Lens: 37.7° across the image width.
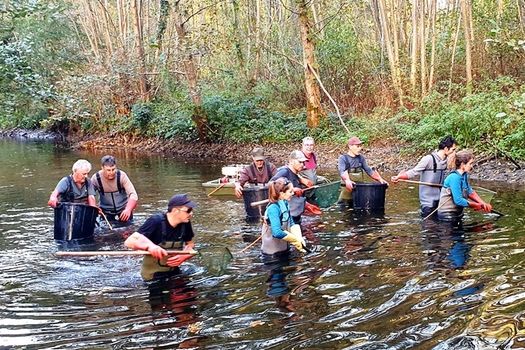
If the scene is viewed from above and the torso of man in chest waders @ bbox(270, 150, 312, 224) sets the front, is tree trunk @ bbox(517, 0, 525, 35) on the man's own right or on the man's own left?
on the man's own left

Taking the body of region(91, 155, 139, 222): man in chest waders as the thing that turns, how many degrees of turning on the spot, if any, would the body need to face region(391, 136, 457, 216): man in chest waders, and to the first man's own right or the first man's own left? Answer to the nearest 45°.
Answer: approximately 90° to the first man's own left

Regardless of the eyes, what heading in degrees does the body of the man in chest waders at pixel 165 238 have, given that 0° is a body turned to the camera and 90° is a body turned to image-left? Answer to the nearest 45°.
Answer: approximately 315°

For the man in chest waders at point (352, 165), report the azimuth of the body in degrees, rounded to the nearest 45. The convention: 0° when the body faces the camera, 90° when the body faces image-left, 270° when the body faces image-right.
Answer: approximately 315°
